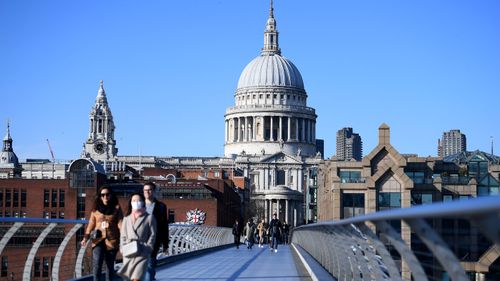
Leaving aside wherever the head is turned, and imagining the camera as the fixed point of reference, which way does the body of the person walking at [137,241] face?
toward the camera

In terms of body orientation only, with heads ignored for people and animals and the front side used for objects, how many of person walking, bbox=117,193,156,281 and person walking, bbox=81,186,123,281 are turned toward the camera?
2

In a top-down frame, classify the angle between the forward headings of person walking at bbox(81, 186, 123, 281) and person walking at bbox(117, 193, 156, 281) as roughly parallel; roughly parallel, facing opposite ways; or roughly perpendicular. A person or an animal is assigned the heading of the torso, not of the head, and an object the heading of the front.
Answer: roughly parallel

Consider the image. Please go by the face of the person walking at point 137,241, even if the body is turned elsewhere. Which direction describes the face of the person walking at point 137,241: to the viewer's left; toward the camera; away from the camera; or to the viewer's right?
toward the camera

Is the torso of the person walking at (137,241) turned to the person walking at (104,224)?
no

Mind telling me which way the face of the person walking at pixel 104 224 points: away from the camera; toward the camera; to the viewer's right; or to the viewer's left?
toward the camera
